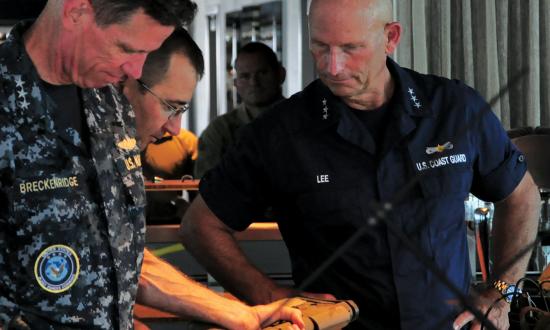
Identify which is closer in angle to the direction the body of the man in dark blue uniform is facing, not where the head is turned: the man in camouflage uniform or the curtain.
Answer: the man in camouflage uniform

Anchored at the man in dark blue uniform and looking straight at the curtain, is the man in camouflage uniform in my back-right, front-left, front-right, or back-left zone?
back-left

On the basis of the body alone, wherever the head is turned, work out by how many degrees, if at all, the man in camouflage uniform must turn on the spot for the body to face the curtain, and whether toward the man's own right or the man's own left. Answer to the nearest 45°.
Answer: approximately 90° to the man's own left

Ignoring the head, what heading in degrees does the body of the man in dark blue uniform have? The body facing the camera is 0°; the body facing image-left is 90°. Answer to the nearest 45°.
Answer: approximately 0°

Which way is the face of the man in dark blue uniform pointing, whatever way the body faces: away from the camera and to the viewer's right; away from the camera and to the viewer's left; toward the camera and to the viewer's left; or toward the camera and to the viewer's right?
toward the camera and to the viewer's left

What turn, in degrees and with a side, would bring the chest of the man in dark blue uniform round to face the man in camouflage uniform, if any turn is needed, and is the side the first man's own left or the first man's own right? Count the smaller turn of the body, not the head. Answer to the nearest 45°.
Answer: approximately 45° to the first man's own right

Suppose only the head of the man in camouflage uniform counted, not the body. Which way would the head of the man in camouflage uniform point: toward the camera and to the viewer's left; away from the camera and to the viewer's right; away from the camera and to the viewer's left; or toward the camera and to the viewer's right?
toward the camera and to the viewer's right

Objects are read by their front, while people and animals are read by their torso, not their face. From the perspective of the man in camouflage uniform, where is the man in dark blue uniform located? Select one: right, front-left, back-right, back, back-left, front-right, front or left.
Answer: left

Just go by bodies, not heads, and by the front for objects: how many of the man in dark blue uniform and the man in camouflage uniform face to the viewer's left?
0

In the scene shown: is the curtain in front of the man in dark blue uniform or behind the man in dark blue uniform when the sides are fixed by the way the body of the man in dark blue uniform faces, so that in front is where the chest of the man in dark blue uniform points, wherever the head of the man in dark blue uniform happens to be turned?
behind
